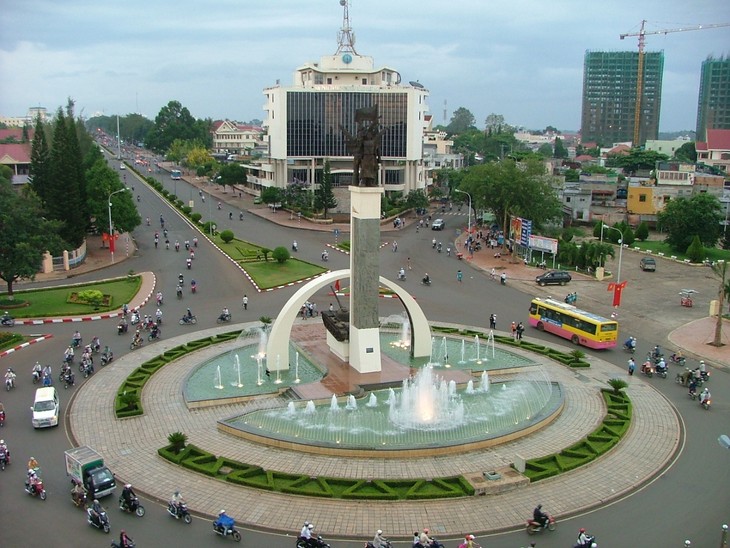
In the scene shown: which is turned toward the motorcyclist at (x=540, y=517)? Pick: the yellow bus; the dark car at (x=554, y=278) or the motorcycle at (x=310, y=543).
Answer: the motorcycle

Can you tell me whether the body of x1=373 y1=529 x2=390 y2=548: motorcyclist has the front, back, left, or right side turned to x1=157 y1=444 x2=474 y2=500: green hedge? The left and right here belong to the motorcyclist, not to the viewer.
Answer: left

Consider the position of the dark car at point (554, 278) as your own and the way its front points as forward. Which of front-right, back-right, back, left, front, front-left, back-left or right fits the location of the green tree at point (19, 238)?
front-left

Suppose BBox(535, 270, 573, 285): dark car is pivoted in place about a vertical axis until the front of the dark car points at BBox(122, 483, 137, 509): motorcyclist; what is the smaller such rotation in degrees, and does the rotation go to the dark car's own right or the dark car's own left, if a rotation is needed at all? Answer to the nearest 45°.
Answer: approximately 90° to the dark car's own left

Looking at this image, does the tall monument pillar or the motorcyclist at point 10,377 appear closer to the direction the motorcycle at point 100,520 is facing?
the tall monument pillar

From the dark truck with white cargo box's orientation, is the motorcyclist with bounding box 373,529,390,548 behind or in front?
in front

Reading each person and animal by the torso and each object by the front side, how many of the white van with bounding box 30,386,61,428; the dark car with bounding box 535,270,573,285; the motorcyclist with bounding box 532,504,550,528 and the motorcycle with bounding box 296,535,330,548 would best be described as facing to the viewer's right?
2

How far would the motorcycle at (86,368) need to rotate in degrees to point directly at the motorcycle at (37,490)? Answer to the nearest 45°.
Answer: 0° — it already faces it

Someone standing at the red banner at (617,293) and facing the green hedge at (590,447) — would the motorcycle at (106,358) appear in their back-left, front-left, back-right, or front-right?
front-right

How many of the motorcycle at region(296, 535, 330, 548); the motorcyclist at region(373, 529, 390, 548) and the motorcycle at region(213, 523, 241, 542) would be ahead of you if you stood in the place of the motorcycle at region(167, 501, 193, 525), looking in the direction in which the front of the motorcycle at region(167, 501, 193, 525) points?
3

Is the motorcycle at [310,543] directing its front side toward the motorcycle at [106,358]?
no

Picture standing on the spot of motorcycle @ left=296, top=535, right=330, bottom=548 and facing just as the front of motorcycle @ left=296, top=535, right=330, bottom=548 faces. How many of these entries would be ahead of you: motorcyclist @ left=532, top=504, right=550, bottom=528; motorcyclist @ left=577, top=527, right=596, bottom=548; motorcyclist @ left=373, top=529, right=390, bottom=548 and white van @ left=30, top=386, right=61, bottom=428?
3

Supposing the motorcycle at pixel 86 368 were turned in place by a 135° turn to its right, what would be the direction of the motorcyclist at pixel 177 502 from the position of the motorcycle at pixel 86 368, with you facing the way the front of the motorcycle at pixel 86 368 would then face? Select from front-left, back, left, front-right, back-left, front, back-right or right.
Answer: back-left

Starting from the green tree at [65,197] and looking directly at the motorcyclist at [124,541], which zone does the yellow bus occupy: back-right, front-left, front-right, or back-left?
front-left

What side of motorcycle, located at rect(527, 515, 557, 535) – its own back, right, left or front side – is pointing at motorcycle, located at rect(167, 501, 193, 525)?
back

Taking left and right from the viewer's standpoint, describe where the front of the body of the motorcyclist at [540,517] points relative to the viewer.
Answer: facing to the right of the viewer

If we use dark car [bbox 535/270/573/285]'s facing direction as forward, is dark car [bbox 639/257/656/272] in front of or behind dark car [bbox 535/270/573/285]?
behind

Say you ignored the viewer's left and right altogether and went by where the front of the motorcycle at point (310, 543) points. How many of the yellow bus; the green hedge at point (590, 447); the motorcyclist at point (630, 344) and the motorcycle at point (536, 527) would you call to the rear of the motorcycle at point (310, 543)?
0
